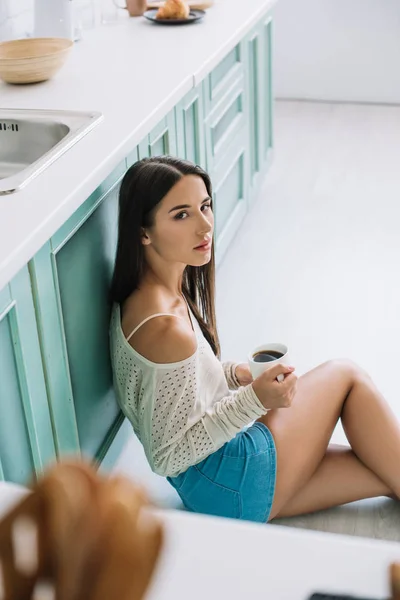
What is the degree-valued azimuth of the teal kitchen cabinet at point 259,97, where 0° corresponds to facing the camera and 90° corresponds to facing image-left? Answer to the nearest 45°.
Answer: approximately 270°

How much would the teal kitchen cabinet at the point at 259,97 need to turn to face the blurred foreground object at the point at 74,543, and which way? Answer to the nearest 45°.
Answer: approximately 90° to its right

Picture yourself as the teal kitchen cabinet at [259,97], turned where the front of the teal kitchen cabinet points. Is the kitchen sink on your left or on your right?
on your right

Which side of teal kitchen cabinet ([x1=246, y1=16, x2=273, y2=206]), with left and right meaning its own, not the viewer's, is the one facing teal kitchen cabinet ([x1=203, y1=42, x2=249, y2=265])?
right

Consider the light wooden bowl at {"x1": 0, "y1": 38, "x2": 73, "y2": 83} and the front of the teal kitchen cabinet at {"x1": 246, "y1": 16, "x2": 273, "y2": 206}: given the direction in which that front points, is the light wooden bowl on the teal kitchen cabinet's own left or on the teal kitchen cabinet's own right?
on the teal kitchen cabinet's own right
